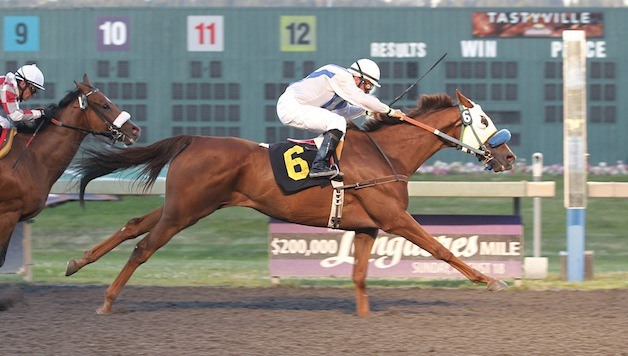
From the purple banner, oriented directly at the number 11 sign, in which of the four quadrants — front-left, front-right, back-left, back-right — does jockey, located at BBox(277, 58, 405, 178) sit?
back-left

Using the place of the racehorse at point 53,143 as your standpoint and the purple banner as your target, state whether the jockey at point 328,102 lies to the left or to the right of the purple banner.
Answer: right

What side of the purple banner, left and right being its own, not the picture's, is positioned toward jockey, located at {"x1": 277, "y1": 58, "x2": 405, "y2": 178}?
front

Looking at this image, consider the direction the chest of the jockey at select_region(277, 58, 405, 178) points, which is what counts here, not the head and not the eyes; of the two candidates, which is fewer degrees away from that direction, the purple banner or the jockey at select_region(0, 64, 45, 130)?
the purple banner

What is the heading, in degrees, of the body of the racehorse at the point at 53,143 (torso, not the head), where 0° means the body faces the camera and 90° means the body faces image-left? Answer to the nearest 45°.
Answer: approximately 270°

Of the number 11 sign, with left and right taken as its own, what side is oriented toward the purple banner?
front

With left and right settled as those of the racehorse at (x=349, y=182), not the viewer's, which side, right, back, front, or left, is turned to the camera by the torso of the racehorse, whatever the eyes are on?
right

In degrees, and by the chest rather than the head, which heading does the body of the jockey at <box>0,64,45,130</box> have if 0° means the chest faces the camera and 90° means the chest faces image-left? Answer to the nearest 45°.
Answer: approximately 270°

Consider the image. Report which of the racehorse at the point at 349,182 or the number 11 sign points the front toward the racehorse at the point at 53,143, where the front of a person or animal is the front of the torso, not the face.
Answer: the number 11 sign

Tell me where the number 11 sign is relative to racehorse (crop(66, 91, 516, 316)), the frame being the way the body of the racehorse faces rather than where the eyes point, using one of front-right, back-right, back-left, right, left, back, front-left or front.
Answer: left

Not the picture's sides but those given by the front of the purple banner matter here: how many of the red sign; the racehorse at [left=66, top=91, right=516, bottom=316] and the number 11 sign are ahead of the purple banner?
1

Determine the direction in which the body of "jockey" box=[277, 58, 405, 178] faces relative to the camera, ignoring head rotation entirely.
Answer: to the viewer's right

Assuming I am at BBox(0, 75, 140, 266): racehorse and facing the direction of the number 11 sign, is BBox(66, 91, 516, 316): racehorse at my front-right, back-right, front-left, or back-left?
back-right

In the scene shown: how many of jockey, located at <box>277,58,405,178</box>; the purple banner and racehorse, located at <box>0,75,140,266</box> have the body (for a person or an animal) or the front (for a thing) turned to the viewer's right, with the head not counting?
2

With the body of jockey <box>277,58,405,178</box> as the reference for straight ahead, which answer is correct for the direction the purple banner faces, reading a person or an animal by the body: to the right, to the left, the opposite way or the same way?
to the right

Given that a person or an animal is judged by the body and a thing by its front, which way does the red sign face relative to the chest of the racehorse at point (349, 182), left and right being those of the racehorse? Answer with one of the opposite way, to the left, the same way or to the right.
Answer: to the right
